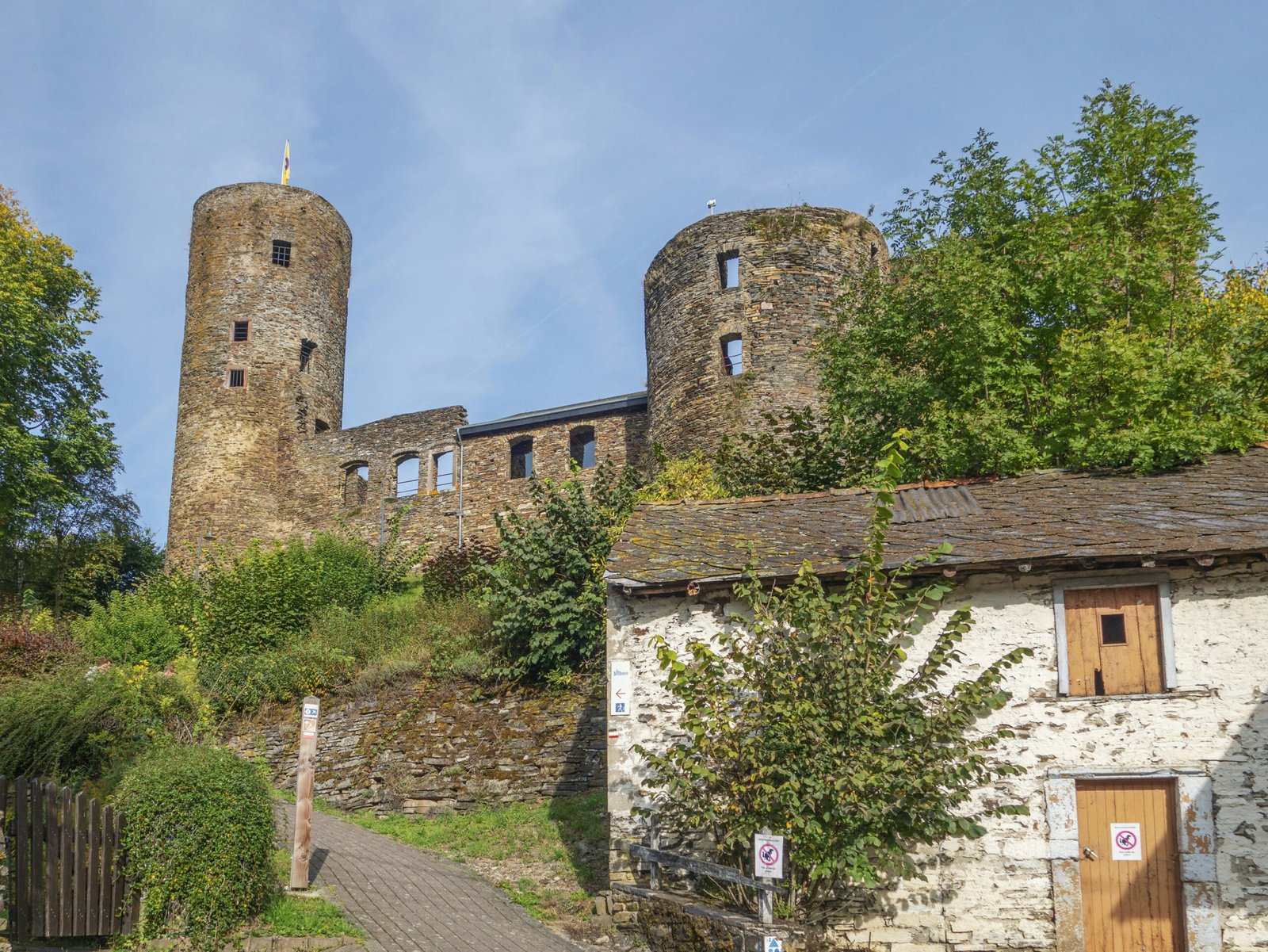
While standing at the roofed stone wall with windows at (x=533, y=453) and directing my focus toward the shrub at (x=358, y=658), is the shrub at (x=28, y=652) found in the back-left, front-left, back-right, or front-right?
front-right

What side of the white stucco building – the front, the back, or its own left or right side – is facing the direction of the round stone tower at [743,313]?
back

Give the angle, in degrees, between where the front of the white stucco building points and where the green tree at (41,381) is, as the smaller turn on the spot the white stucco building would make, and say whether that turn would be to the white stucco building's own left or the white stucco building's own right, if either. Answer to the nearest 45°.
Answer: approximately 135° to the white stucco building's own right

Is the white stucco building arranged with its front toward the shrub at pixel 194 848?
no

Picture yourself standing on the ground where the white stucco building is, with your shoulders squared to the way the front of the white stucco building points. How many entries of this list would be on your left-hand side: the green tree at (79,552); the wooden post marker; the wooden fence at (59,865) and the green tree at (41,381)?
0

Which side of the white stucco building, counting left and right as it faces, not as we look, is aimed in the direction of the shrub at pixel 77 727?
right

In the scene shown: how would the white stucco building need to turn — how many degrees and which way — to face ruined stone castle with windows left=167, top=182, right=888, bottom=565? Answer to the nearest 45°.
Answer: approximately 135° to its right

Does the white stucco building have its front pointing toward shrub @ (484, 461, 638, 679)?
no

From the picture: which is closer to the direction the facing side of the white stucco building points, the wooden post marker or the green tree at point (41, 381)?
the wooden post marker

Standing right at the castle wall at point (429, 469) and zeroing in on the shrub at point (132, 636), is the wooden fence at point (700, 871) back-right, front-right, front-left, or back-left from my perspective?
front-left

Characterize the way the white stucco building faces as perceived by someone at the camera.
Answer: facing the viewer

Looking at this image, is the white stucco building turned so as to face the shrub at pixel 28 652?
no

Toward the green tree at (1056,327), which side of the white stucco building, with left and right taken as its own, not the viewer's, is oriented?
back

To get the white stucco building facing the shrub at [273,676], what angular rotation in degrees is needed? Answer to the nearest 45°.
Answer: approximately 135° to its right

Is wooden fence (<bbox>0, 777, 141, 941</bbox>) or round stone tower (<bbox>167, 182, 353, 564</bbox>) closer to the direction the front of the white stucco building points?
the wooden fence

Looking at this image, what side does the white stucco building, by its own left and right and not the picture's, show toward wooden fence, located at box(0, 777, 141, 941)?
right

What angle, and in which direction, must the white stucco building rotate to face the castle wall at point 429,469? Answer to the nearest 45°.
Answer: approximately 135° to its right
